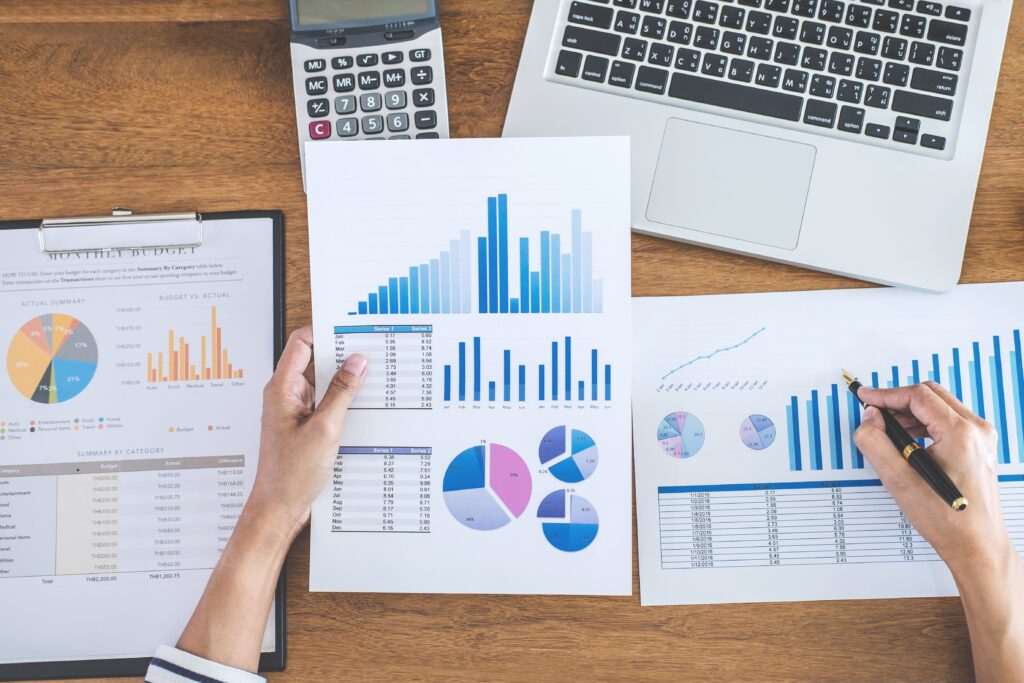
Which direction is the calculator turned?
toward the camera

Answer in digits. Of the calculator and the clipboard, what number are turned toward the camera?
2

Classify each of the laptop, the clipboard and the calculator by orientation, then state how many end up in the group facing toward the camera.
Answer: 3

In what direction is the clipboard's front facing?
toward the camera

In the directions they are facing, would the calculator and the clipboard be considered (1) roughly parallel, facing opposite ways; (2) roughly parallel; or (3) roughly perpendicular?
roughly parallel
